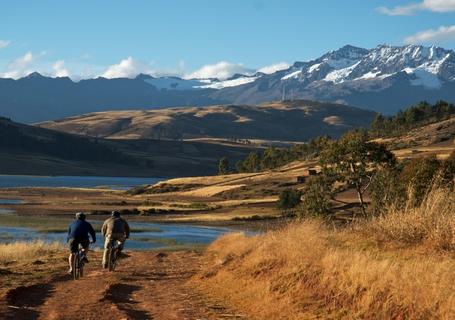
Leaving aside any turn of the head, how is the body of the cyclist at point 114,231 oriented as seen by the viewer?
away from the camera

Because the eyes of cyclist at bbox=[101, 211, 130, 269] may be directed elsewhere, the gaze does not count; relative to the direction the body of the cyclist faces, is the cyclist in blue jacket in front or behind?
behind

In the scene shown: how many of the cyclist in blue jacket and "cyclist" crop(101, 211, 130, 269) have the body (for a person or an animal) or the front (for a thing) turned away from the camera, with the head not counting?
2

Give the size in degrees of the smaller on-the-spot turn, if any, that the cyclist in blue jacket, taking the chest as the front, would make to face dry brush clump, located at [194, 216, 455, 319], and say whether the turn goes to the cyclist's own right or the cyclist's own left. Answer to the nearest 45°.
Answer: approximately 135° to the cyclist's own right

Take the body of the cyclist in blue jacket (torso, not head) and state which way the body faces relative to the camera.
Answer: away from the camera

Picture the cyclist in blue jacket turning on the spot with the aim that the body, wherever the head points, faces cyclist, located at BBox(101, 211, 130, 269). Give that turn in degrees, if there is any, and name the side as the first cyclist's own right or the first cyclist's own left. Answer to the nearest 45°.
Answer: approximately 45° to the first cyclist's own right
